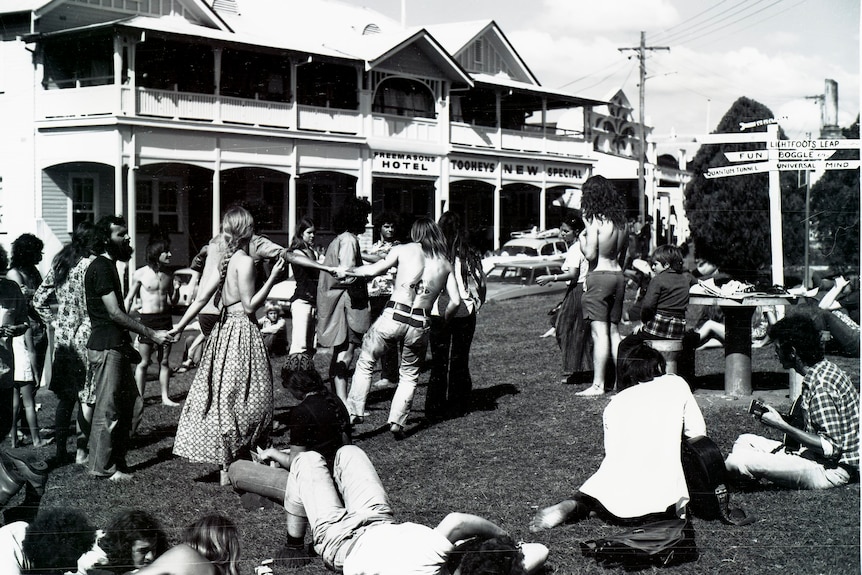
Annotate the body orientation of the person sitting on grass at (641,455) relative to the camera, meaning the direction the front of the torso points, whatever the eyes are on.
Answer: away from the camera

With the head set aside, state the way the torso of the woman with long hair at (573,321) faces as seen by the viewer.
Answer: to the viewer's left

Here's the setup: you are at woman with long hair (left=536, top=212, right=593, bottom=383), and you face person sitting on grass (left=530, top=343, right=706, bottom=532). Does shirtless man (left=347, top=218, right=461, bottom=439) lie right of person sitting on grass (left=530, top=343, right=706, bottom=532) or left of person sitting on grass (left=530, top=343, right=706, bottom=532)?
right

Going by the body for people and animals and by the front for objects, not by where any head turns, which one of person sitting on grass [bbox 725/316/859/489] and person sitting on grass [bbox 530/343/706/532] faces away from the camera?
person sitting on grass [bbox 530/343/706/532]

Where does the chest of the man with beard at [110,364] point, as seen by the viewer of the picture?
to the viewer's right

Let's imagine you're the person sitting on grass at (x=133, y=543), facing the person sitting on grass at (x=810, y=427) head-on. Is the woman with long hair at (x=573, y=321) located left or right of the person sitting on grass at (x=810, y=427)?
left

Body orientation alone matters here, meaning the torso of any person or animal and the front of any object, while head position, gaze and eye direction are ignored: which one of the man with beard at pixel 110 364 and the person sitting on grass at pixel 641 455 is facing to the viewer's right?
the man with beard

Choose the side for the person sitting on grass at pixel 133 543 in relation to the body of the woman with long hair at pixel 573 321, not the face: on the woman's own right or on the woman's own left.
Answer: on the woman's own left

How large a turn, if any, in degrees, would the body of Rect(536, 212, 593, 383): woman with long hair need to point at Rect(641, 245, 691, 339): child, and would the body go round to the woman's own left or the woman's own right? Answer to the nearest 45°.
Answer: approximately 135° to the woman's own left

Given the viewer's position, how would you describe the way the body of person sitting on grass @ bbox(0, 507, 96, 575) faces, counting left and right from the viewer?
facing away from the viewer and to the right of the viewer

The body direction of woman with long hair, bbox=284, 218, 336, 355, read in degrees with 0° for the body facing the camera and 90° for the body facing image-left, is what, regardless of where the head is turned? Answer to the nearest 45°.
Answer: approximately 315°
